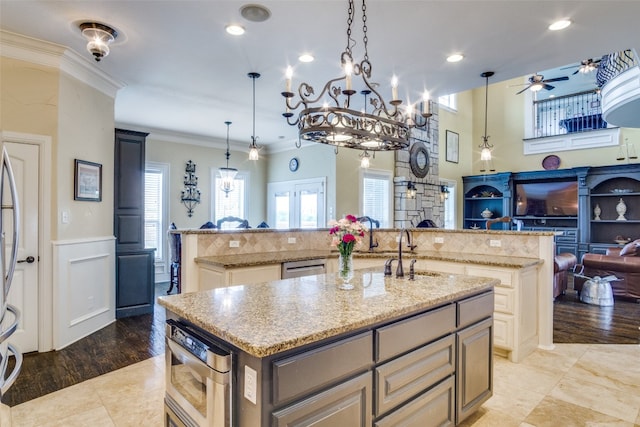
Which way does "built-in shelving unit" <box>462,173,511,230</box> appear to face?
toward the camera

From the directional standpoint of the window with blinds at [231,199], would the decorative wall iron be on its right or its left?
on its right

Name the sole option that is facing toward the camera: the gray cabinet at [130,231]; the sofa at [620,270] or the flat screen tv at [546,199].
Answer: the flat screen tv

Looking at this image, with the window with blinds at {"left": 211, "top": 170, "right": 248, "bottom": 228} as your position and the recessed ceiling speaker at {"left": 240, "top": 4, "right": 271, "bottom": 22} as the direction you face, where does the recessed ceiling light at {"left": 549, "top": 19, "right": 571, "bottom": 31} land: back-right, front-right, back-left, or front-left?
front-left

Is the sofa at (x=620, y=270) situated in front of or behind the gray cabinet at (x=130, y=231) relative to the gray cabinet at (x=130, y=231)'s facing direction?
in front

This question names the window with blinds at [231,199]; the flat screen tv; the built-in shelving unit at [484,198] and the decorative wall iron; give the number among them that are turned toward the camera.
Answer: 4

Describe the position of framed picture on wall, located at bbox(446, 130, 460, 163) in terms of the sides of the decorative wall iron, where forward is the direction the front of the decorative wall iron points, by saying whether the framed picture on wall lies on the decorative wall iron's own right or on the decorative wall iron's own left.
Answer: on the decorative wall iron's own left

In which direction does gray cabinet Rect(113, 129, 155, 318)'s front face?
to the viewer's right

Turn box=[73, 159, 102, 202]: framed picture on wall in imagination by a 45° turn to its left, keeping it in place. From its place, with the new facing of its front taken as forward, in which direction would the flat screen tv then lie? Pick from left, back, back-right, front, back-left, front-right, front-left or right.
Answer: front

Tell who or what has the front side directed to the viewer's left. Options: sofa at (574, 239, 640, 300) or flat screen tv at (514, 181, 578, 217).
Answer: the sofa

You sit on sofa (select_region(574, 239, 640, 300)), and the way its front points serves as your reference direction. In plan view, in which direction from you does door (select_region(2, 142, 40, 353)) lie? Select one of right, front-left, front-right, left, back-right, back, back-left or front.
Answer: front-left

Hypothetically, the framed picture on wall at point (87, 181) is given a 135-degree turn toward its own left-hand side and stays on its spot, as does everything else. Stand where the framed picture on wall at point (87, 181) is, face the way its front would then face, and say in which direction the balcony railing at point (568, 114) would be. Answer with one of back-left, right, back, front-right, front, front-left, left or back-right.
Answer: right

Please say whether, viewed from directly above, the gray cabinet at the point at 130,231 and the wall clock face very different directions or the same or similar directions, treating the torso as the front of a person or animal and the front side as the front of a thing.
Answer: very different directions

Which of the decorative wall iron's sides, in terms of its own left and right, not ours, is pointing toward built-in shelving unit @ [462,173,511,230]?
left

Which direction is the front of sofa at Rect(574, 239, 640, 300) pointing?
to the viewer's left

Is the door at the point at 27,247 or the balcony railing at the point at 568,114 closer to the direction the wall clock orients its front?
the door

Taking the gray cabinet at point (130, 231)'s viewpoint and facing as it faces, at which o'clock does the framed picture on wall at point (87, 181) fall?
The framed picture on wall is roughly at 4 o'clock from the gray cabinet.

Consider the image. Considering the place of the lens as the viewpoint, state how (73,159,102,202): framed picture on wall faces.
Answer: facing the viewer and to the right of the viewer

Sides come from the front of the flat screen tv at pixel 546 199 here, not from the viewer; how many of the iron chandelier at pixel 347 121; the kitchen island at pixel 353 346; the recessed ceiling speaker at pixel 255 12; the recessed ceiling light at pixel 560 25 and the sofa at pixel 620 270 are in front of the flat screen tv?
5

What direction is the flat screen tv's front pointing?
toward the camera

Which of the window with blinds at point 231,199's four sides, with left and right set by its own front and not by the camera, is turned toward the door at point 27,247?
front
